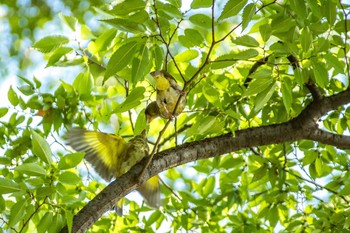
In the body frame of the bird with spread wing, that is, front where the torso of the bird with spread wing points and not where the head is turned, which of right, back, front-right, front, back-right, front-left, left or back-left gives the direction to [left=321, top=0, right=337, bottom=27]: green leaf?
front-right

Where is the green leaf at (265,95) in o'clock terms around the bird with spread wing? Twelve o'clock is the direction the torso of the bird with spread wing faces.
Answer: The green leaf is roughly at 2 o'clock from the bird with spread wing.

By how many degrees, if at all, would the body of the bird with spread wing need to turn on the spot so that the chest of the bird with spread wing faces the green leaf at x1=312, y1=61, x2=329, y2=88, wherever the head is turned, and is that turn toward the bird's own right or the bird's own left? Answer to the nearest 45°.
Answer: approximately 45° to the bird's own right

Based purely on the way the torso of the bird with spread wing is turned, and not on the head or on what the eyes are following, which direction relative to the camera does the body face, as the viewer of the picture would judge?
to the viewer's right
